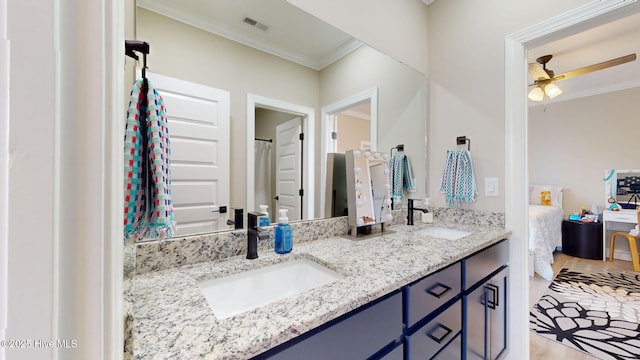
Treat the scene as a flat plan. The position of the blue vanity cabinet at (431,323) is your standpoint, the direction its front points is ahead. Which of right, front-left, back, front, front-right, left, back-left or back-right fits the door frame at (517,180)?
left

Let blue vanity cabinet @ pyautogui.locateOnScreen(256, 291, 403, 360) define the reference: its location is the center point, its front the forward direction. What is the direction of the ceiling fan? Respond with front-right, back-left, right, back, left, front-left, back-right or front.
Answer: left

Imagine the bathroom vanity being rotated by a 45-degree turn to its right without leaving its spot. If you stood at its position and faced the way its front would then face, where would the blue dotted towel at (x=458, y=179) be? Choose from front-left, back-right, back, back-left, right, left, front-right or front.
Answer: back-left

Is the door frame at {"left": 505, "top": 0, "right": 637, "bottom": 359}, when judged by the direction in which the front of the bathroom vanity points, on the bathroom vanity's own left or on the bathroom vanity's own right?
on the bathroom vanity's own left

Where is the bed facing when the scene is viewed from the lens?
facing the viewer and to the left of the viewer

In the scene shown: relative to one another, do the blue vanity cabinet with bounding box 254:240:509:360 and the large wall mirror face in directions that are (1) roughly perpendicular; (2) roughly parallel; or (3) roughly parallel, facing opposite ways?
roughly parallel

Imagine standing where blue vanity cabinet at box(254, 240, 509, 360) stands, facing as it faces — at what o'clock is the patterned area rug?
The patterned area rug is roughly at 9 o'clock from the blue vanity cabinet.

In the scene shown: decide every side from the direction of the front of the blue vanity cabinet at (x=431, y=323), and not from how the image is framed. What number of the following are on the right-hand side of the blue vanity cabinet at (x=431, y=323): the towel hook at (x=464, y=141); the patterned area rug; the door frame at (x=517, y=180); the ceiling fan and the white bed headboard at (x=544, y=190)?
0

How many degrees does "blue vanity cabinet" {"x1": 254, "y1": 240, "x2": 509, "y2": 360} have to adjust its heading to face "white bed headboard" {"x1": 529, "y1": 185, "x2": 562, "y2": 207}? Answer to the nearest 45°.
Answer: approximately 90° to its left

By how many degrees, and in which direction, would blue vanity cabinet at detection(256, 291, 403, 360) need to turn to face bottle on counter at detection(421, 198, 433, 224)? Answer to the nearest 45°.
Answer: approximately 90° to its left

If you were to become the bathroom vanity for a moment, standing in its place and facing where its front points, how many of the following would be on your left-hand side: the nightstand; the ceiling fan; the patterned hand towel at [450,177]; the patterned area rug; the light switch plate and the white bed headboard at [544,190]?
6

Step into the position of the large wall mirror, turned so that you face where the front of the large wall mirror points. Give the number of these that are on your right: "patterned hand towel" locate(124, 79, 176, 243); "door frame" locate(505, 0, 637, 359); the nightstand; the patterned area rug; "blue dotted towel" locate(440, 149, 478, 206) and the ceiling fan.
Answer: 1

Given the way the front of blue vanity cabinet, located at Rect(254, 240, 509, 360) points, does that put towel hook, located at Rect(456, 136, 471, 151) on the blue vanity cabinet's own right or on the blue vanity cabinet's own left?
on the blue vanity cabinet's own left

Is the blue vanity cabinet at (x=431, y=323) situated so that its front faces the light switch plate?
no

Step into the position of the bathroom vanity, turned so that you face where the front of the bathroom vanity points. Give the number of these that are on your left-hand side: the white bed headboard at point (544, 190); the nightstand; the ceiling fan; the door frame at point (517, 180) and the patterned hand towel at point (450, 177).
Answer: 5
